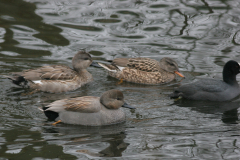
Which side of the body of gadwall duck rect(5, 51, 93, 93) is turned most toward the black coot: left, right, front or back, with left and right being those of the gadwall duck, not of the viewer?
front

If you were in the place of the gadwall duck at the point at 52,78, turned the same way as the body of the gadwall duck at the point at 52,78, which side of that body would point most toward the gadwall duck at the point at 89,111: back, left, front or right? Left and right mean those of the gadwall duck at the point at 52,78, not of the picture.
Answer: right

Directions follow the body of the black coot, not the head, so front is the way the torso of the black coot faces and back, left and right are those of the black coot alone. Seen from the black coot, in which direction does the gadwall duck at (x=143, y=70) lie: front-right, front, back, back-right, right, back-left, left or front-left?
back-left

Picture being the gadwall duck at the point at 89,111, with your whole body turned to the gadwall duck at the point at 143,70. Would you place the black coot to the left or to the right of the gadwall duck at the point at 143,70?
right

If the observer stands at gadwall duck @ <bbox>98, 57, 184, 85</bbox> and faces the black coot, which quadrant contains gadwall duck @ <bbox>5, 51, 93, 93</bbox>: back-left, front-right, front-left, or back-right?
back-right

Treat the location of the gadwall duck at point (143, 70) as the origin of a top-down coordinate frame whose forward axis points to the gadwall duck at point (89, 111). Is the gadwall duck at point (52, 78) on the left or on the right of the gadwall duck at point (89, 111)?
right

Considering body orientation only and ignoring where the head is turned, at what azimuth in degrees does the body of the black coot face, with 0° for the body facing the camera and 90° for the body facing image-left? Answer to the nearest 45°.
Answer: approximately 270°

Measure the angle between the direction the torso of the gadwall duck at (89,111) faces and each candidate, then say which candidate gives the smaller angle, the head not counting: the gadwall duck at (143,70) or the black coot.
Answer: the black coot

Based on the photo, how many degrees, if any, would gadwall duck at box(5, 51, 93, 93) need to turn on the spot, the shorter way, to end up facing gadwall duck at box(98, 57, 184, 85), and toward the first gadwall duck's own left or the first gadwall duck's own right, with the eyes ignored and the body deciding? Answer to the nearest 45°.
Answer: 0° — it already faces it

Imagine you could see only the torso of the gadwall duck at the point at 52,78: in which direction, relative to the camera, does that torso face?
to the viewer's right

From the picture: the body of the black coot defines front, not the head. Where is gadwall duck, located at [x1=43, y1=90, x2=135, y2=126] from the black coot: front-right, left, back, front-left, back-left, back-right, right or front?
back-right

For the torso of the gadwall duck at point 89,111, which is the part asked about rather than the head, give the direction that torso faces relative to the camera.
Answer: to the viewer's right
